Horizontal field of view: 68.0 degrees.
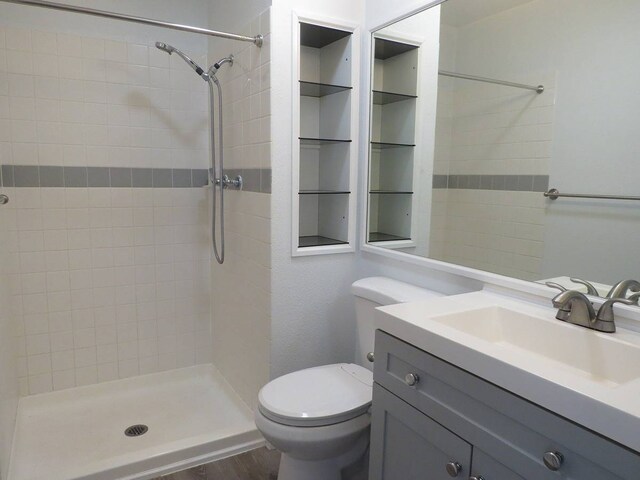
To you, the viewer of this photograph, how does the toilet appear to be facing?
facing the viewer and to the left of the viewer

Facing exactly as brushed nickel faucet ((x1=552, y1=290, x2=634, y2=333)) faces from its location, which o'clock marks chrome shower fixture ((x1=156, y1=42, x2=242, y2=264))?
The chrome shower fixture is roughly at 2 o'clock from the brushed nickel faucet.

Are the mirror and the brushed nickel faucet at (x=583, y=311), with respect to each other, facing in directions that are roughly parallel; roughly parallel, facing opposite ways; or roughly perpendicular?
roughly parallel

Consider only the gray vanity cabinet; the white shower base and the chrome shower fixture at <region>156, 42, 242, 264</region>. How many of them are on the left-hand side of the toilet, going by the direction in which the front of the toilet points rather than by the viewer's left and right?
1

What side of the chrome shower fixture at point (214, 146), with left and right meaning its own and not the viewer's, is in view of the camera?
left

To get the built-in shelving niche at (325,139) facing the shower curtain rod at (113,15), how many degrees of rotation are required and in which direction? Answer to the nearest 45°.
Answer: approximately 90° to its right

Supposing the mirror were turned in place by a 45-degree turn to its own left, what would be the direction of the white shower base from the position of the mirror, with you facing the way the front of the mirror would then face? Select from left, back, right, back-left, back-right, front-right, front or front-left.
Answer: right

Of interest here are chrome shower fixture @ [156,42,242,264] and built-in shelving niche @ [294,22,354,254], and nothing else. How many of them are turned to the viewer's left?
1

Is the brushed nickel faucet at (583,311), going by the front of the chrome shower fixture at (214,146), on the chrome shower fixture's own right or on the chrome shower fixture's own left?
on the chrome shower fixture's own left

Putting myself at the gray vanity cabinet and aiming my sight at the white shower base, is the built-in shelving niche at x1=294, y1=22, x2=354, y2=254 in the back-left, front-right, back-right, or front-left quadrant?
front-right
